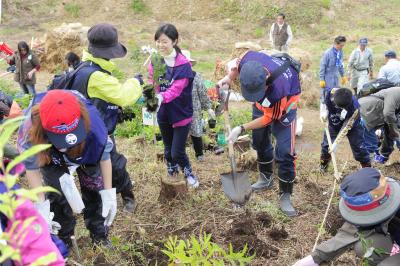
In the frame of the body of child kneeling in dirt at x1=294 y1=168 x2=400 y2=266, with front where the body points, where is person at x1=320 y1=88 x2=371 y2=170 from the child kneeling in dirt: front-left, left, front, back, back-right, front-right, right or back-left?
back-right

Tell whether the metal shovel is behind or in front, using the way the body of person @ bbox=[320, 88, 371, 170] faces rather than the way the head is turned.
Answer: in front

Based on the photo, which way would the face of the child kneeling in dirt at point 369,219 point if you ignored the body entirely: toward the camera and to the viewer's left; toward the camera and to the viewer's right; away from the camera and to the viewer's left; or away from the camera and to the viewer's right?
toward the camera and to the viewer's left

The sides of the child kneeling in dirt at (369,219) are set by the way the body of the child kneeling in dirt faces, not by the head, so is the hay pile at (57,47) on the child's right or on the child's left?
on the child's right
